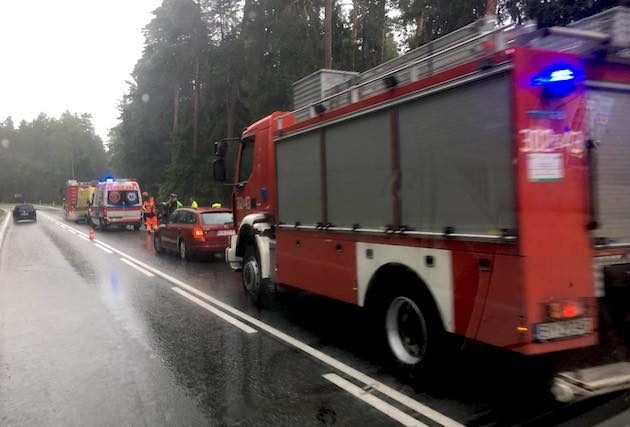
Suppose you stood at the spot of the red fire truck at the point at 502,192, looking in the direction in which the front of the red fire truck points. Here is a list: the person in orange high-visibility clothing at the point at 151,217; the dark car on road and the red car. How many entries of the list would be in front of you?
3

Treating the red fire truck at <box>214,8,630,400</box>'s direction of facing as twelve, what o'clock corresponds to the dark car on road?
The dark car on road is roughly at 12 o'clock from the red fire truck.

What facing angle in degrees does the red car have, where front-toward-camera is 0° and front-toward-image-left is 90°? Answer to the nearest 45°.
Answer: approximately 135°

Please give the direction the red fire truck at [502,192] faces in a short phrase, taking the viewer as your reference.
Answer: facing away from the viewer and to the left of the viewer

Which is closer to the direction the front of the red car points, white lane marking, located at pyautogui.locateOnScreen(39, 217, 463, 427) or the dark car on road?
the dark car on road
